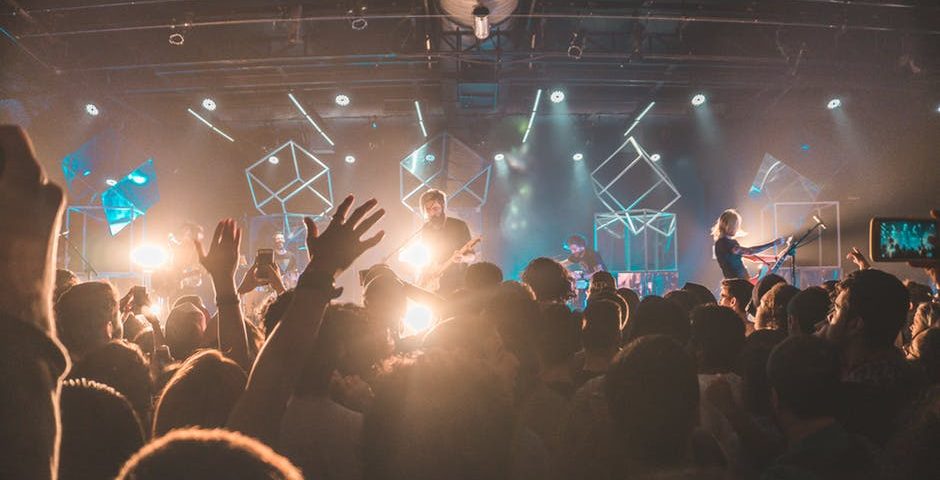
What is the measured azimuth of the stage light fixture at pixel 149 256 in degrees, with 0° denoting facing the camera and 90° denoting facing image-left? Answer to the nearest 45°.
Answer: approximately 0°

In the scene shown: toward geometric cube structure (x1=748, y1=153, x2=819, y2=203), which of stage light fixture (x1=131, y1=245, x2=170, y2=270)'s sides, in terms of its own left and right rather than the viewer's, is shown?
left

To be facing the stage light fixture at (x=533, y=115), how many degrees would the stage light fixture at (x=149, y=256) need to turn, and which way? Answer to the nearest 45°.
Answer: approximately 90° to its left

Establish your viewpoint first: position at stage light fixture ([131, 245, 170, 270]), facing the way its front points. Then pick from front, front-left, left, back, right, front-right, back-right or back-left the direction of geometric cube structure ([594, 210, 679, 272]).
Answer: left

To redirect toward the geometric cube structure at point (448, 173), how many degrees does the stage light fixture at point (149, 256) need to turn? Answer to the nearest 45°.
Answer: approximately 90° to its left

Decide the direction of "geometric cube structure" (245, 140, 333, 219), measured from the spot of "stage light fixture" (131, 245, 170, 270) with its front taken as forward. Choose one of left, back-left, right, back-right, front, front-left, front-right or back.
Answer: back-left
